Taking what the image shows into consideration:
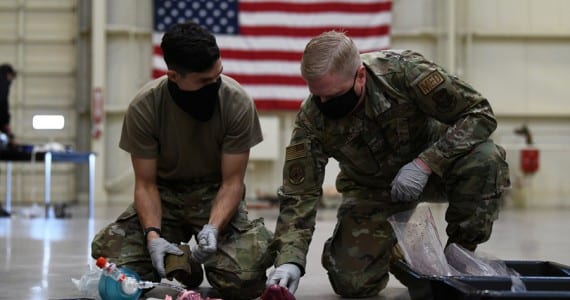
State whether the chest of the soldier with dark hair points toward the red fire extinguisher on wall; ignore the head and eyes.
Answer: no

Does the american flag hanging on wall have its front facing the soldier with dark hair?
yes

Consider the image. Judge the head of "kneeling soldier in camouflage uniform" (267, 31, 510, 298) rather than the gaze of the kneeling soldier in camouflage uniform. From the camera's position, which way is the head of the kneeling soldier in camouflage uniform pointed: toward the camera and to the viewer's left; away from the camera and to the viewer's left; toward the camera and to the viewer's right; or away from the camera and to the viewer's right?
toward the camera and to the viewer's left

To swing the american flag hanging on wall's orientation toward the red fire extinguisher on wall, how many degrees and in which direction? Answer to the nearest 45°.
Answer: approximately 90° to its left

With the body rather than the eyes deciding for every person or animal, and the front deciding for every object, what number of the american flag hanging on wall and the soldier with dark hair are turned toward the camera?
2

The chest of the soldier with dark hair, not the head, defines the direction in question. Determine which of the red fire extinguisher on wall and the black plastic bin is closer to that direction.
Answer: the black plastic bin

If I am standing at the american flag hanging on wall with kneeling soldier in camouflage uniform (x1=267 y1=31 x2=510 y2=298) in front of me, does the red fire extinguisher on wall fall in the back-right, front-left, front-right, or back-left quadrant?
front-left

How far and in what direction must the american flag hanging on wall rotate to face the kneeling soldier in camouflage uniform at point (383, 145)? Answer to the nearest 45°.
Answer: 0° — it already faces them

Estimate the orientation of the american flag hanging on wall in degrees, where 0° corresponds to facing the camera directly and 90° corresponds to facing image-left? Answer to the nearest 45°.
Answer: approximately 0°

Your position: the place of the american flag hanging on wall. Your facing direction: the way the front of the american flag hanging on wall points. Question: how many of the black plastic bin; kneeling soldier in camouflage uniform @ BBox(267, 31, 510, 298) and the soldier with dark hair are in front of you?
3

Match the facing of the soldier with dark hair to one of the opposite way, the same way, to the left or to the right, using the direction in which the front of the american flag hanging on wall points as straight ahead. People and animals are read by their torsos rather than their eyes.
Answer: the same way
